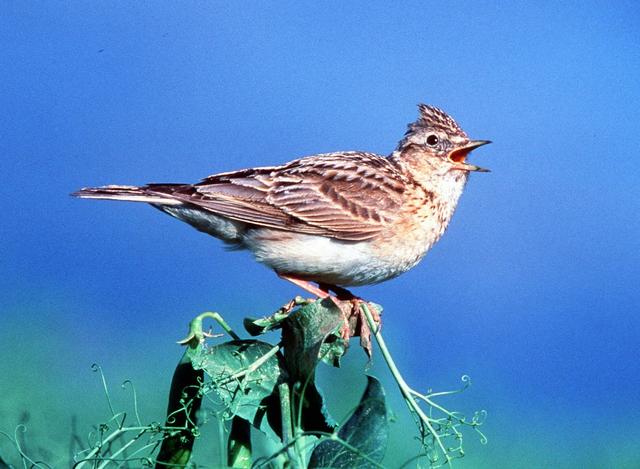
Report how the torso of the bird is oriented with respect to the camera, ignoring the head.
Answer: to the viewer's right
